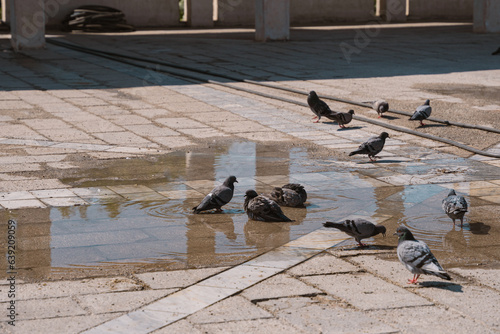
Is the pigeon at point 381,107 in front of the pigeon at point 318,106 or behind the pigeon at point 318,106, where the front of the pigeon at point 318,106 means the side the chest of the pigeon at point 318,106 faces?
behind

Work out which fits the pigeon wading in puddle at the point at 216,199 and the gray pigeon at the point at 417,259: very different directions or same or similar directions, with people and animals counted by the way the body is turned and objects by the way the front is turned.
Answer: very different directions

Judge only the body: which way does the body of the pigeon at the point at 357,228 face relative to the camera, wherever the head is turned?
to the viewer's right

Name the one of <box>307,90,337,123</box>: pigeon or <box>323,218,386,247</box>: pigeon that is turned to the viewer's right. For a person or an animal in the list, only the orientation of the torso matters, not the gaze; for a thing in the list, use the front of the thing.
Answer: <box>323,218,386,247</box>: pigeon

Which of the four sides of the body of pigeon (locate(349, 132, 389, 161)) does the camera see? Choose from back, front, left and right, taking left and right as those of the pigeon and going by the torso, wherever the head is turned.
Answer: right

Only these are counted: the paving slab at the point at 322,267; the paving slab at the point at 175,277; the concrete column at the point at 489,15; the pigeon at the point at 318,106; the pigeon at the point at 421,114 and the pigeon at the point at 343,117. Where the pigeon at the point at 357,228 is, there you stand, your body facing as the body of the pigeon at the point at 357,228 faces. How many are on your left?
4

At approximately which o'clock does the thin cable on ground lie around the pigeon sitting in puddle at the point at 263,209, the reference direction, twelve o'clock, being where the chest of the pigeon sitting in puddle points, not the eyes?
The thin cable on ground is roughly at 3 o'clock from the pigeon sitting in puddle.

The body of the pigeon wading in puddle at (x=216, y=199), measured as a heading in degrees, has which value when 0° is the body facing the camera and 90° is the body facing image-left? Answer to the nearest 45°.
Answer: approximately 270°

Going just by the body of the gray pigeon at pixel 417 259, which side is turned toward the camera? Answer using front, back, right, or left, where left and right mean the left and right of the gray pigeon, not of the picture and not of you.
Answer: left

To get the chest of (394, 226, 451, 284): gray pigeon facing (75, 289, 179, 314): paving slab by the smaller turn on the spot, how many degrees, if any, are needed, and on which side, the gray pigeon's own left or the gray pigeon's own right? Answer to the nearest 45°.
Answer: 0° — it already faces it

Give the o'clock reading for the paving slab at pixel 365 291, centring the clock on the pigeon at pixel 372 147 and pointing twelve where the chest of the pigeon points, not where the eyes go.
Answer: The paving slab is roughly at 3 o'clock from the pigeon.

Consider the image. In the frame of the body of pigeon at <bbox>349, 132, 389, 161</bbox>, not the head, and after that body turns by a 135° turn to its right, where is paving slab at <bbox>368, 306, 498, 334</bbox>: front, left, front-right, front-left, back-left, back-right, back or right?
front-left
